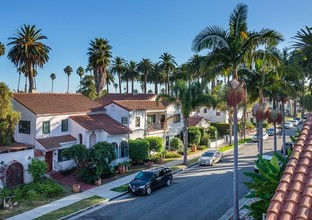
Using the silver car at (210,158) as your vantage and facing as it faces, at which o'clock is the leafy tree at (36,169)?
The leafy tree is roughly at 12 o'clock from the silver car.

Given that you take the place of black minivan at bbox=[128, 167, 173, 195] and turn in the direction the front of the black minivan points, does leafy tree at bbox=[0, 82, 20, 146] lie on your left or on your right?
on your right

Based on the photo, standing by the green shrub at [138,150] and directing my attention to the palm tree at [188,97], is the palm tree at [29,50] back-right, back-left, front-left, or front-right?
back-left

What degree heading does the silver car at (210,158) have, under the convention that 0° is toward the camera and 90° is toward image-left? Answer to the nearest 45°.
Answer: approximately 45°

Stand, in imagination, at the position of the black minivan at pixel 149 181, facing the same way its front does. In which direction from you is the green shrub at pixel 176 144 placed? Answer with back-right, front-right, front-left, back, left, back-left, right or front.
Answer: back-right

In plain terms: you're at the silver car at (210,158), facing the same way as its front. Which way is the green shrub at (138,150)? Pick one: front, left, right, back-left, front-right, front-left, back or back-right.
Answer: front-right

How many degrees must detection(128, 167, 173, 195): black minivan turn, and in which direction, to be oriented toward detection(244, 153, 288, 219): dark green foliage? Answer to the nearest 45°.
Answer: approximately 45° to its left

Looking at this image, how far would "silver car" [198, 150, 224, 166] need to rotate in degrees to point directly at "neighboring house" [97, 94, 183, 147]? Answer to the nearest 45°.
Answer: approximately 45° to its right

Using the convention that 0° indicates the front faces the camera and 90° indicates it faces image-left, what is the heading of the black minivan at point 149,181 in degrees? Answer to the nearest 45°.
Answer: approximately 45°

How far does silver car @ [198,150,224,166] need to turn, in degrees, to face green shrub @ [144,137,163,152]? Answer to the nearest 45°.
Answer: approximately 45° to its right

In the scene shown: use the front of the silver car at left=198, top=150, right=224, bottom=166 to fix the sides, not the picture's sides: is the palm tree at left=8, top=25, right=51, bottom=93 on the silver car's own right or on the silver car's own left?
on the silver car's own right

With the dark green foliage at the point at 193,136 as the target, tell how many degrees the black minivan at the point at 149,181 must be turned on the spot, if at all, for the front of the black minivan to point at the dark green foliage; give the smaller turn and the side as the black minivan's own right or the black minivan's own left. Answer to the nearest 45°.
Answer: approximately 135° to the black minivan's own right

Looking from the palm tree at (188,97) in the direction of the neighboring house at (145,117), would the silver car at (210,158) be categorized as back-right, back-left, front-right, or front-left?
back-right

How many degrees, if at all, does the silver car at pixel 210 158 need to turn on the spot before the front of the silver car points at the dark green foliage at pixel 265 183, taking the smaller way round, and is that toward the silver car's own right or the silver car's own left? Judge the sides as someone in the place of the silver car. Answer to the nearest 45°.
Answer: approximately 45° to the silver car's own left

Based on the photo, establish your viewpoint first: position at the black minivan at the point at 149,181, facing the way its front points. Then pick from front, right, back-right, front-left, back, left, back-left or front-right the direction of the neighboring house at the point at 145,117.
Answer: back-right
